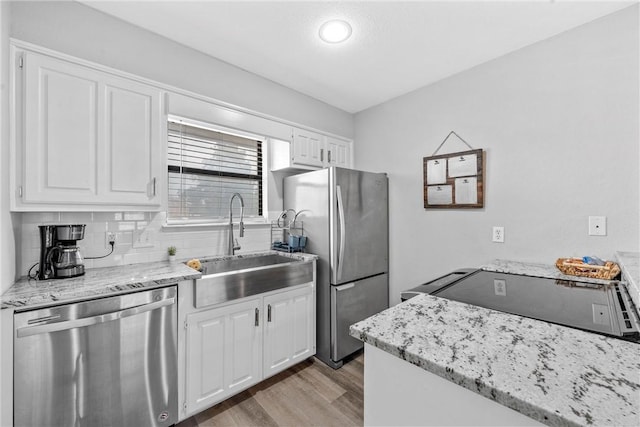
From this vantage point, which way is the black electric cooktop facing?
to the viewer's left

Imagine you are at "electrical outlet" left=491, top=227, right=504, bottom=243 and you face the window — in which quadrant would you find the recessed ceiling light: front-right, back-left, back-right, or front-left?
front-left

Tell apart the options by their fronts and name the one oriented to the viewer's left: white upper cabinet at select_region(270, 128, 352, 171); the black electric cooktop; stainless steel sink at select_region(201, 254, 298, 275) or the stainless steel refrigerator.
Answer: the black electric cooktop

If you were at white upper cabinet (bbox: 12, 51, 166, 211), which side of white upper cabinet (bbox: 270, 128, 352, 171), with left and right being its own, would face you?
right

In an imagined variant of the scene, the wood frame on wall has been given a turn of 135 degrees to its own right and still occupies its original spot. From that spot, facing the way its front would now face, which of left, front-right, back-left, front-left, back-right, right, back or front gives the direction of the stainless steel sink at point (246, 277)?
back-left

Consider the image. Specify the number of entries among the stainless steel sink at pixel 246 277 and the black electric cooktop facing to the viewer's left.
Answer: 1

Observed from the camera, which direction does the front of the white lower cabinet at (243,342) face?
facing the viewer and to the right of the viewer

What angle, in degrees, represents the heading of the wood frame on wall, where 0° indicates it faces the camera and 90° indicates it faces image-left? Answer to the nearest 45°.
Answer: approximately 45°

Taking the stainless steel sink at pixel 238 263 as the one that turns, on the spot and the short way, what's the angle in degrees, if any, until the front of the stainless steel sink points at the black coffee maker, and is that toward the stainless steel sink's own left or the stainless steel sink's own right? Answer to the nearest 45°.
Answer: approximately 90° to the stainless steel sink's own right

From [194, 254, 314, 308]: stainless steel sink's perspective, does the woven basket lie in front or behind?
in front
